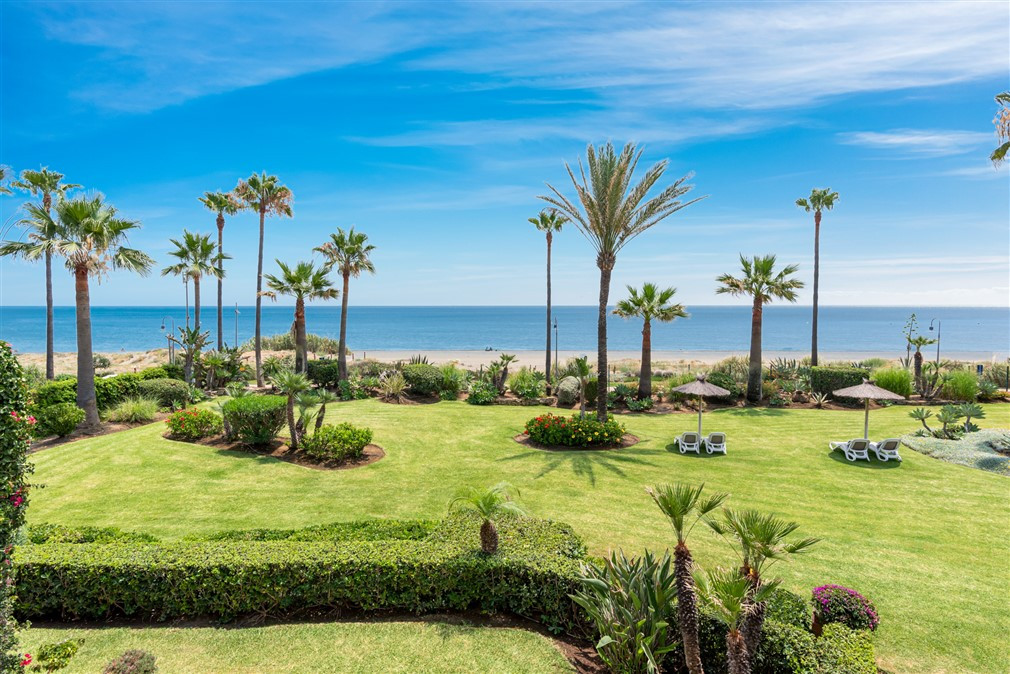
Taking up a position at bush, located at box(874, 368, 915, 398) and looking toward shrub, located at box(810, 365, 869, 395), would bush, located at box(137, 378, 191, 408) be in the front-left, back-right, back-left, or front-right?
front-left

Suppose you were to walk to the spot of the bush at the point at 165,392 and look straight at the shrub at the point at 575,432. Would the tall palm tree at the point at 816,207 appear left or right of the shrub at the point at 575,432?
left

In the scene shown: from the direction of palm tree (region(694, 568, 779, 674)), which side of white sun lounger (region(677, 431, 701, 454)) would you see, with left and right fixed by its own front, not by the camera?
front

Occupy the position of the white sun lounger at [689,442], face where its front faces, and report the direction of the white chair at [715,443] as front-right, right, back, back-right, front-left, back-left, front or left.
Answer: left

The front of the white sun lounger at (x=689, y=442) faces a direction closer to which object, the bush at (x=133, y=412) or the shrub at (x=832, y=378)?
the bush

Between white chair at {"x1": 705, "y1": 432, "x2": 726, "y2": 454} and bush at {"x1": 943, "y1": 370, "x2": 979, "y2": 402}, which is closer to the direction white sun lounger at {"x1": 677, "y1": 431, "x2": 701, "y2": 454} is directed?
the white chair

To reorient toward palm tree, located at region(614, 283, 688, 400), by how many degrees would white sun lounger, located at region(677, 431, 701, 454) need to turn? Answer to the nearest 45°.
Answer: approximately 180°

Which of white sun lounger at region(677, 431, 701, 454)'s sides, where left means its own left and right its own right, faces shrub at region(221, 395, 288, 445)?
right

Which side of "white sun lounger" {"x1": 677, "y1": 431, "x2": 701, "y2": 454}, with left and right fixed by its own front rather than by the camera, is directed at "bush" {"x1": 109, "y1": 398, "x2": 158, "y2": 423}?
right

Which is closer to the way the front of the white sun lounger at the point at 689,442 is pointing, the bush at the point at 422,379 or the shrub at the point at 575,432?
the shrub

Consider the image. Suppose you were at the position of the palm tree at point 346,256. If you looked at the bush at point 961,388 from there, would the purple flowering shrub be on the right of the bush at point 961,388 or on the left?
right

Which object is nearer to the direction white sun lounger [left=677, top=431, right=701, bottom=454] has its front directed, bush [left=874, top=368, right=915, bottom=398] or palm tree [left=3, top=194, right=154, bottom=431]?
the palm tree

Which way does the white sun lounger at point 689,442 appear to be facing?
toward the camera
